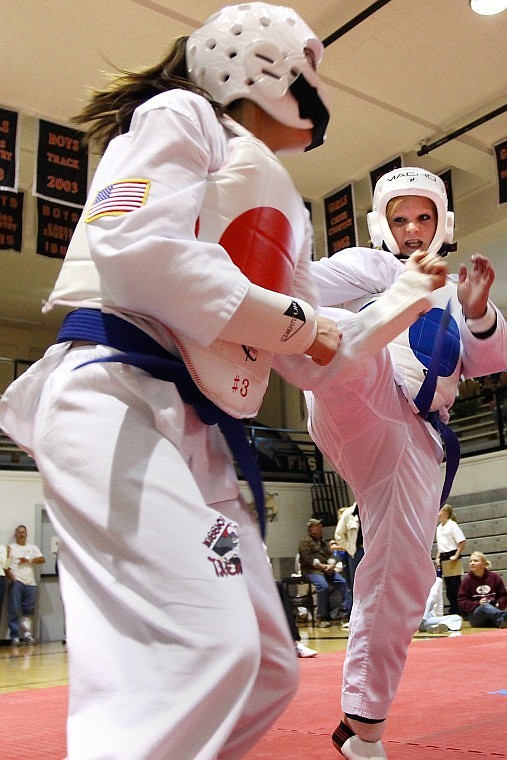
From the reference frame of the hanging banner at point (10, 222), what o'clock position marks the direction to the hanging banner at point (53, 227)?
the hanging banner at point (53, 227) is roughly at 10 o'clock from the hanging banner at point (10, 222).

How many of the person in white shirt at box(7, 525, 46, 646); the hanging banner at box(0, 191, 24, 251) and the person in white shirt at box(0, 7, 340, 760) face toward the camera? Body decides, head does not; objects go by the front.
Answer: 2

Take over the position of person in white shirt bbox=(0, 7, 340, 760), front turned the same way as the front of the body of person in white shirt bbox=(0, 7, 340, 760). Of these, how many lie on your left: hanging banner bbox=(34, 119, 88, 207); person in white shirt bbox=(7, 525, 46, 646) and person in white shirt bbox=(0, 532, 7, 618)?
3

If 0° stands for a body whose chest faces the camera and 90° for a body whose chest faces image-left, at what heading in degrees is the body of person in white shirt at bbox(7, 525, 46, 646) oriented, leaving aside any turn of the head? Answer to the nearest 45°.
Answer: approximately 0°
